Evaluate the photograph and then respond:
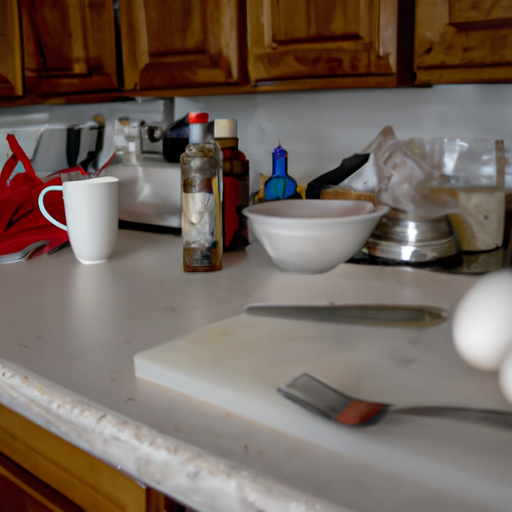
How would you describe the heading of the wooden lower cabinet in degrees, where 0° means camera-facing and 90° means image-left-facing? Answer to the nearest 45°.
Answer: approximately 45°

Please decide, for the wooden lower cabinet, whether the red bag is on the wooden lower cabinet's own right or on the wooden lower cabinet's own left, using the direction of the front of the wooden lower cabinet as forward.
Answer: on the wooden lower cabinet's own right

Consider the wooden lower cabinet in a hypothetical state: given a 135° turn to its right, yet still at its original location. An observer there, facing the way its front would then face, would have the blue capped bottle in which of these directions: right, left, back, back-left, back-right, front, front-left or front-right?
front-right
